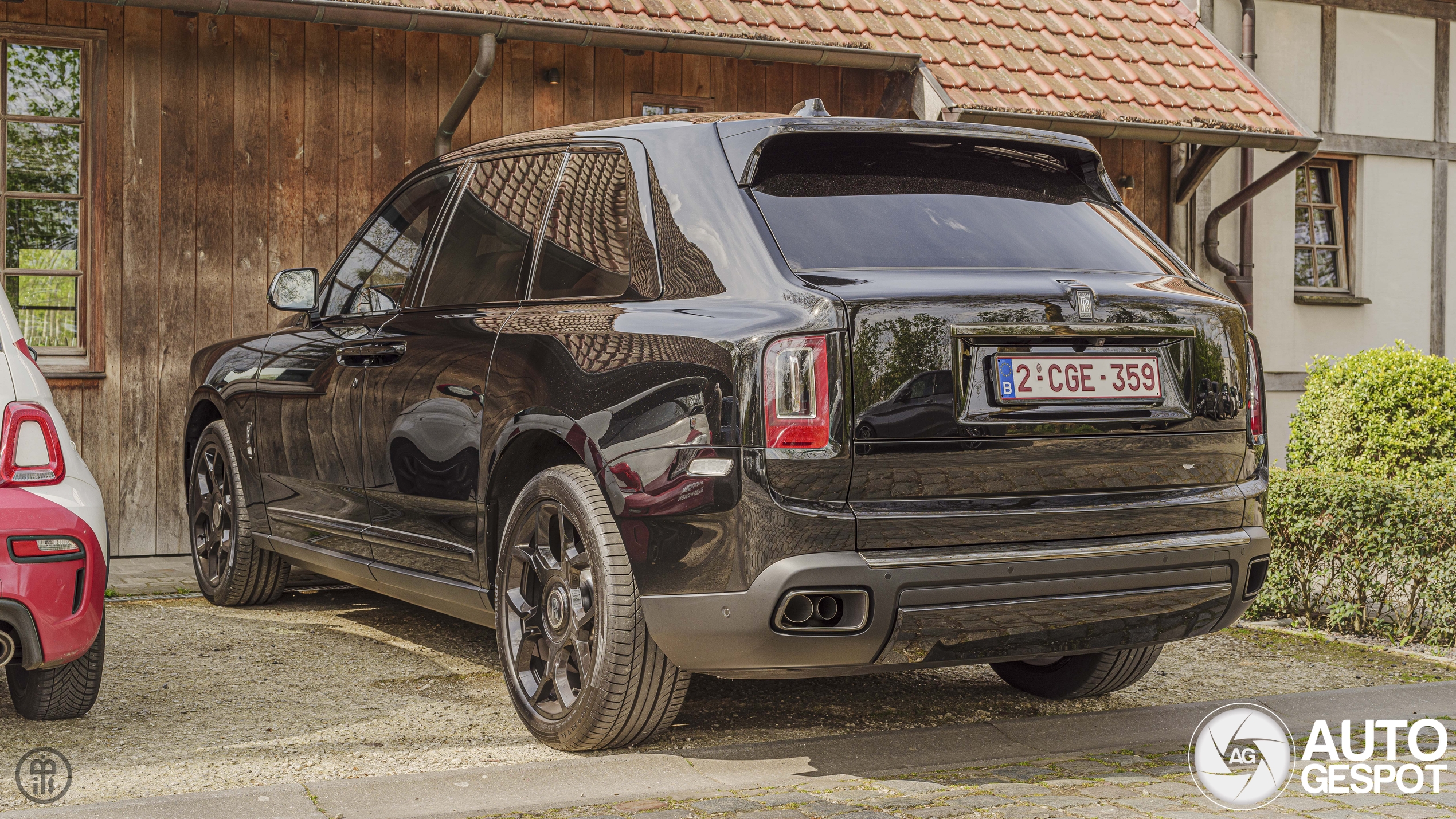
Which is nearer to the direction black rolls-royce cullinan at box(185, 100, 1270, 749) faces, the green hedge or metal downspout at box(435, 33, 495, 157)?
the metal downspout

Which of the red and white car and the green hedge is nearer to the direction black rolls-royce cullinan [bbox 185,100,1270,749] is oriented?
the red and white car

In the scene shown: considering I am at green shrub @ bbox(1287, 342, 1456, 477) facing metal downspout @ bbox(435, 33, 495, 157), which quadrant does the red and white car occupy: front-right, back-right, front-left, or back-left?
front-left

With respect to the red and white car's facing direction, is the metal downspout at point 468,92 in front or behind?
in front

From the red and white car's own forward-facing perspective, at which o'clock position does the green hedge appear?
The green hedge is roughly at 3 o'clock from the red and white car.

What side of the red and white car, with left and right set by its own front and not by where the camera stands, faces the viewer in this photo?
back

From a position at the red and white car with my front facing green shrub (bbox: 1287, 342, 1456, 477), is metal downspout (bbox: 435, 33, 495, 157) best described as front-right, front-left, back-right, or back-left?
front-left

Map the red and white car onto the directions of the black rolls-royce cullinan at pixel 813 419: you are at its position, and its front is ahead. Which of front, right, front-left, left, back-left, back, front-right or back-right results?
front-left

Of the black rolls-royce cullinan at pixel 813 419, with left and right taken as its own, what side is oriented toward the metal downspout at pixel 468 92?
front

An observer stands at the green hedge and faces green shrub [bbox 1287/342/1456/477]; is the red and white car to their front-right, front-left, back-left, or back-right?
back-left

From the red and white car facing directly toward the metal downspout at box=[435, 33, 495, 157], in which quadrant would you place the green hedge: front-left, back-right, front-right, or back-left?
front-right

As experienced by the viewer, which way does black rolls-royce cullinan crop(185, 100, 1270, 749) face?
facing away from the viewer and to the left of the viewer

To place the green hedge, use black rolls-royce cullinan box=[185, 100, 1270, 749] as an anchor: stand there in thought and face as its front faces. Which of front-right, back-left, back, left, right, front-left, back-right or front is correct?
right

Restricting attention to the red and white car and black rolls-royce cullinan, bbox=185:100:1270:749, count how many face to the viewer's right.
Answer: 0
